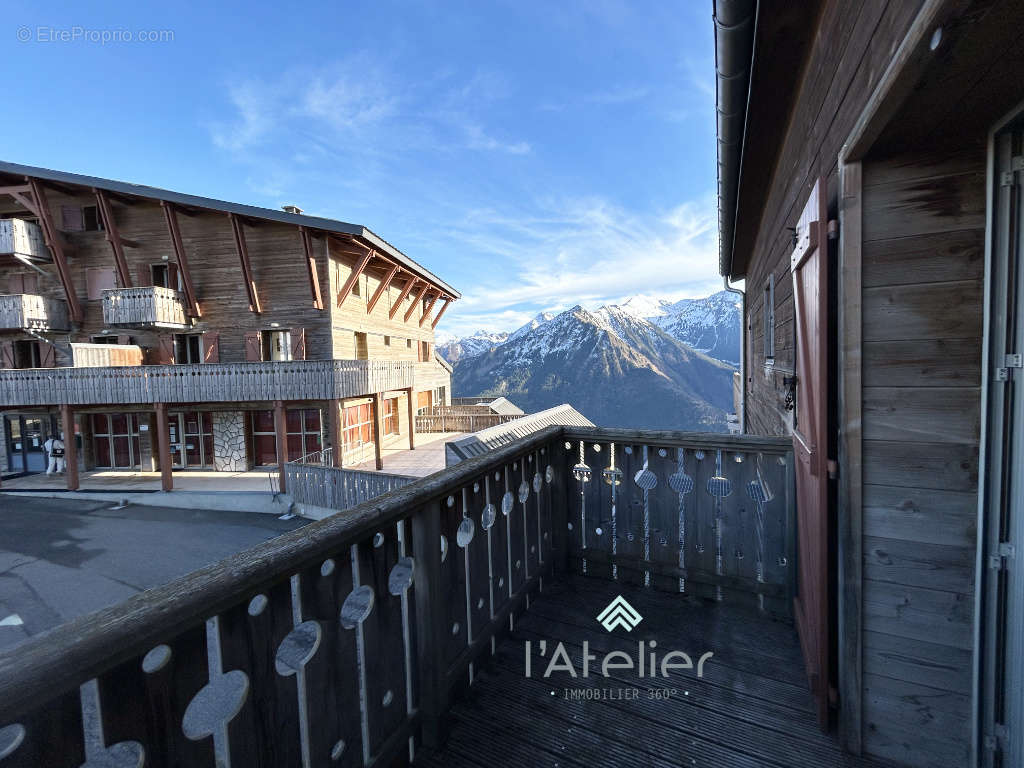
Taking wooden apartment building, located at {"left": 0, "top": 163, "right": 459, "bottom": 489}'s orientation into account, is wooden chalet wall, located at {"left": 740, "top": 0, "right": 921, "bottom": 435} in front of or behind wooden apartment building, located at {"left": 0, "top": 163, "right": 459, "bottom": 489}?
in front

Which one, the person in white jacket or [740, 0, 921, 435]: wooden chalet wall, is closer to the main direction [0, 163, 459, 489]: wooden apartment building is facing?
the wooden chalet wall

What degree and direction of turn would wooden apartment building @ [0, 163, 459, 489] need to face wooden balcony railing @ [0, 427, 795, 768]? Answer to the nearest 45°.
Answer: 0° — it already faces it

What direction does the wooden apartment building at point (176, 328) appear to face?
toward the camera
